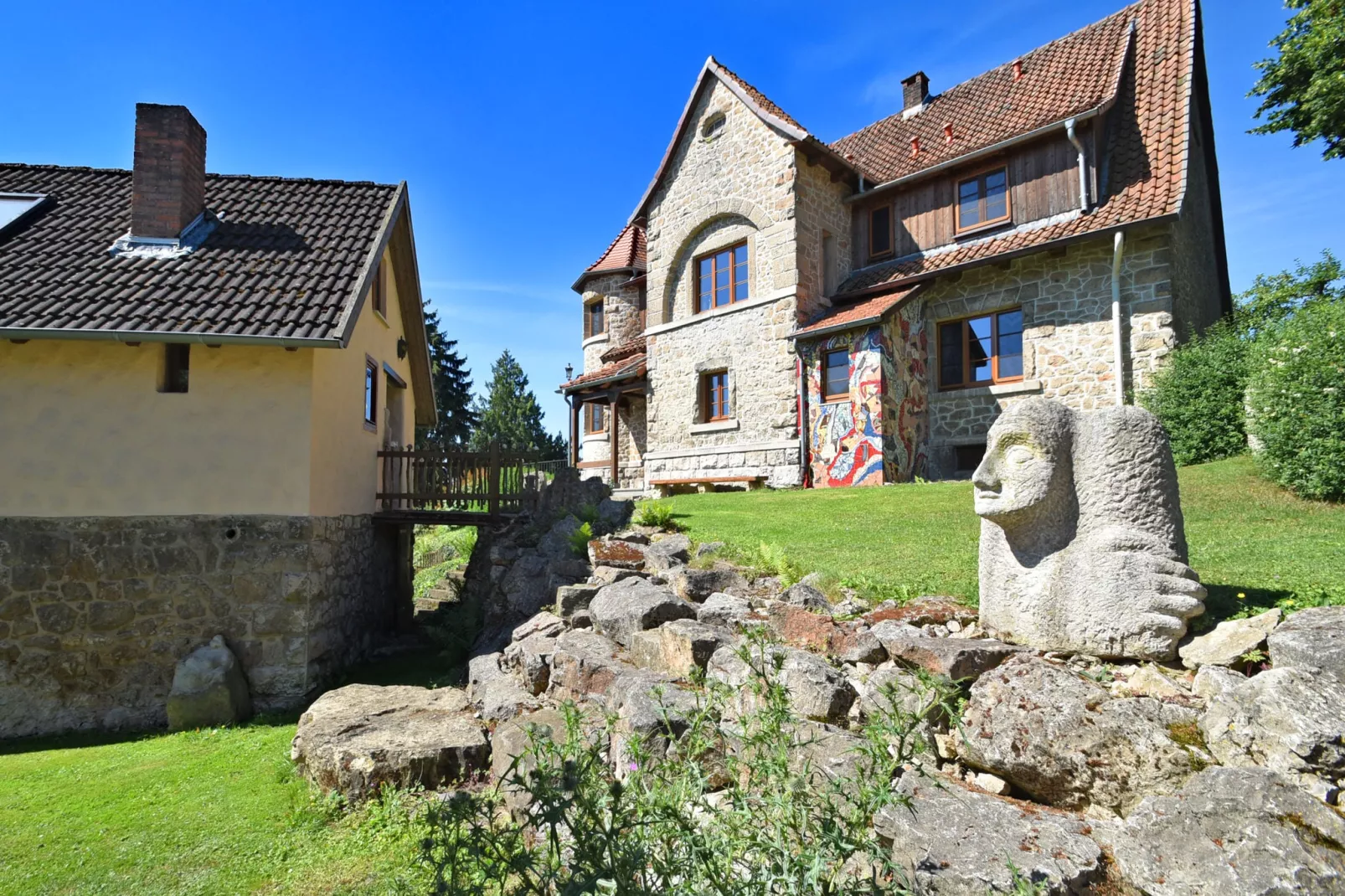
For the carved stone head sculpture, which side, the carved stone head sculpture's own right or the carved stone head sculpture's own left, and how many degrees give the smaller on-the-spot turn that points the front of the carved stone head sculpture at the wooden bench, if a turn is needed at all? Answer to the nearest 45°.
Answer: approximately 45° to the carved stone head sculpture's own right

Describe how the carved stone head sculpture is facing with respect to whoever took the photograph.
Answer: facing to the left of the viewer

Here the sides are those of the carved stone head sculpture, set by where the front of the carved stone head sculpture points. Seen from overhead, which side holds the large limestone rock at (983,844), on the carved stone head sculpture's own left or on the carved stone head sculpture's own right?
on the carved stone head sculpture's own left

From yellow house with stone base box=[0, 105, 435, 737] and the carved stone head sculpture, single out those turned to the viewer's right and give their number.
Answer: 1

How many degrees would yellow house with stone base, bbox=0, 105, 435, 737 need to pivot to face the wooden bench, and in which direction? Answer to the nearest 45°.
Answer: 0° — it already faces it

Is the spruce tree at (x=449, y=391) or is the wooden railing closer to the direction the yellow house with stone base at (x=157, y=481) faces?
the wooden railing

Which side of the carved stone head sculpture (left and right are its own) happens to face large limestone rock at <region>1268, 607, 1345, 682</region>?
back

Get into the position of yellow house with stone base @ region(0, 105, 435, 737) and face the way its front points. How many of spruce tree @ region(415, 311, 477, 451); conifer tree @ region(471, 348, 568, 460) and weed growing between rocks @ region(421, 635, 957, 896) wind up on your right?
1

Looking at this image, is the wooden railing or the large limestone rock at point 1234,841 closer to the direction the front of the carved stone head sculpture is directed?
the wooden railing
